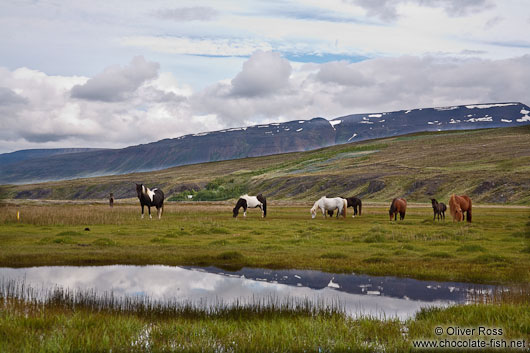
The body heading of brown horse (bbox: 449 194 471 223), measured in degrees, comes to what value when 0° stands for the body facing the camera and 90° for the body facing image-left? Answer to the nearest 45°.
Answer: approximately 45°
